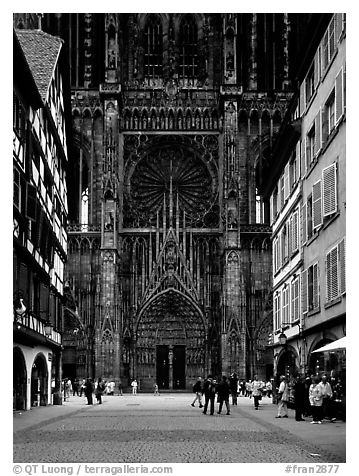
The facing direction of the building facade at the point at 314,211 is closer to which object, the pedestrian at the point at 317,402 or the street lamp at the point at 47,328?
the street lamp

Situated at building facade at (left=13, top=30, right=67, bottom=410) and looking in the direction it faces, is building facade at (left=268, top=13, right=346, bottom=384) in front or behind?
in front

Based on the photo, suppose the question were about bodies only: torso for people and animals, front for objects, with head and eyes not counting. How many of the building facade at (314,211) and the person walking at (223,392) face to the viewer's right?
0

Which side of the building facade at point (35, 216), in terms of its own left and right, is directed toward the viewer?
right

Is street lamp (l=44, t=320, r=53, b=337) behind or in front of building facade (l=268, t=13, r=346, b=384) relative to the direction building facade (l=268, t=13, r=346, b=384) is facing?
in front

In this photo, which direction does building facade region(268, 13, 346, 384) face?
to the viewer's left

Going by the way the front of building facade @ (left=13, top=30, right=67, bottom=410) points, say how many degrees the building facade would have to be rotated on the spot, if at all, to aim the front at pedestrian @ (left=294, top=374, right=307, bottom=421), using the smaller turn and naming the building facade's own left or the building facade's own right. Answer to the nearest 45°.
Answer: approximately 45° to the building facade's own right

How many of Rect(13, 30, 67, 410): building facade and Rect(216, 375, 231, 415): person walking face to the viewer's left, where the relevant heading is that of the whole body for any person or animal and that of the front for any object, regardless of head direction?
0

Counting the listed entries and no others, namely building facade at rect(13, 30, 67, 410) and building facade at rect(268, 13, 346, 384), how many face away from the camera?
0
